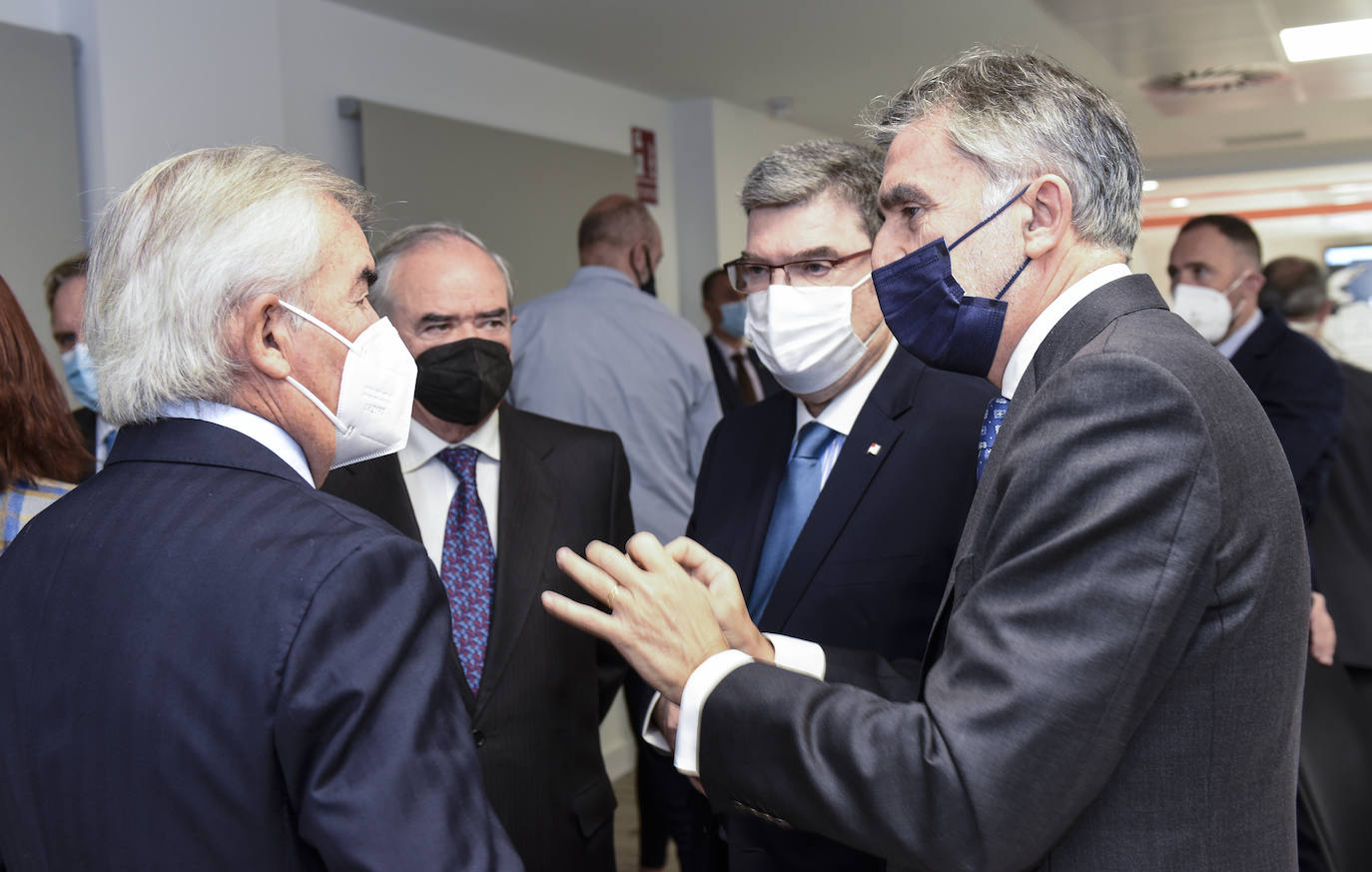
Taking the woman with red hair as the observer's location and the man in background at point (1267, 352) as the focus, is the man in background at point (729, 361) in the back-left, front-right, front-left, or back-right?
front-left

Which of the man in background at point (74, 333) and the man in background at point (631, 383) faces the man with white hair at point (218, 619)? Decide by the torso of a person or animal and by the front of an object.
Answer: the man in background at point (74, 333)

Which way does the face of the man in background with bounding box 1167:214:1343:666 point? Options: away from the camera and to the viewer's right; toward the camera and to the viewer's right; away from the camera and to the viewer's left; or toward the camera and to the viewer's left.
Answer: toward the camera and to the viewer's left

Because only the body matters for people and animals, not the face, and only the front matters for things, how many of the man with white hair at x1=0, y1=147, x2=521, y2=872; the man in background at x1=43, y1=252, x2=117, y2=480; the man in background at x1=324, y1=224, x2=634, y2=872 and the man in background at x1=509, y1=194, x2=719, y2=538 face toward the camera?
2

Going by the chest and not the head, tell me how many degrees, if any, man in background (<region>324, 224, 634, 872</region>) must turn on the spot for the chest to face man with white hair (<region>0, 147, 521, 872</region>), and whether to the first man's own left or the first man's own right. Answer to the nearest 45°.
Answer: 0° — they already face them

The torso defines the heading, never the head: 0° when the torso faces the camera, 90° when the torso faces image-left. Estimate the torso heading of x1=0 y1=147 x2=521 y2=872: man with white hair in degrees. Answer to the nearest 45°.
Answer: approximately 225°

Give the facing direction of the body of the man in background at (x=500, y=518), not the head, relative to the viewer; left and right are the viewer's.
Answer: facing the viewer

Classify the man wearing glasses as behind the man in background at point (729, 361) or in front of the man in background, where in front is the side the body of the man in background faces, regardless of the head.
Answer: in front

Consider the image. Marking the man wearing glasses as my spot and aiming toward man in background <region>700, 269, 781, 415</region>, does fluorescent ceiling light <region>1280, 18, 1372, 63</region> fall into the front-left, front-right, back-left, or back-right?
front-right

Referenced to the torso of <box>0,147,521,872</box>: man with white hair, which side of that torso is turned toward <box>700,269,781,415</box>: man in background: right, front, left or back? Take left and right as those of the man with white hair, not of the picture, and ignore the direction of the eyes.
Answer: front

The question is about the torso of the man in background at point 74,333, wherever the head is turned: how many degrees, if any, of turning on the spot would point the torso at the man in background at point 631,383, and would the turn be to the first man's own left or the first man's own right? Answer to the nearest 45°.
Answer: approximately 90° to the first man's own left

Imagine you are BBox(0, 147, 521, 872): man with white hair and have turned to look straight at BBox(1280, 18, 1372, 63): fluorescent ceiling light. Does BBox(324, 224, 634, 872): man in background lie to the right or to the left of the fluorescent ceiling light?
left

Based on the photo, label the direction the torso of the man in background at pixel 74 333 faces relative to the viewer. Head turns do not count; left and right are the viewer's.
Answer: facing the viewer

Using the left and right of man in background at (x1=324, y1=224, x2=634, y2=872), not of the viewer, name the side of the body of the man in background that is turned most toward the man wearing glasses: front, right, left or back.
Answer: left

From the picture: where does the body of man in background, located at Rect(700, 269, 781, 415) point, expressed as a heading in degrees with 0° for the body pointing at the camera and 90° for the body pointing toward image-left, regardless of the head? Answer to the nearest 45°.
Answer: approximately 315°

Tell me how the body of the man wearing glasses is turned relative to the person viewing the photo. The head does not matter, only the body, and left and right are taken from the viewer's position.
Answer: facing the viewer and to the left of the viewer

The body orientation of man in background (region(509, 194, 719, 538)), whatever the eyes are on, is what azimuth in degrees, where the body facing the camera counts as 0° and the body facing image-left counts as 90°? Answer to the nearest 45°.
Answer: approximately 225°

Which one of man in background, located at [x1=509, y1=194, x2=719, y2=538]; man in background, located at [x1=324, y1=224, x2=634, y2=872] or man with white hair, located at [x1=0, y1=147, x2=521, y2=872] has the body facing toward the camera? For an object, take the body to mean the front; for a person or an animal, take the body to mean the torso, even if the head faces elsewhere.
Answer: man in background, located at [x1=324, y1=224, x2=634, y2=872]
